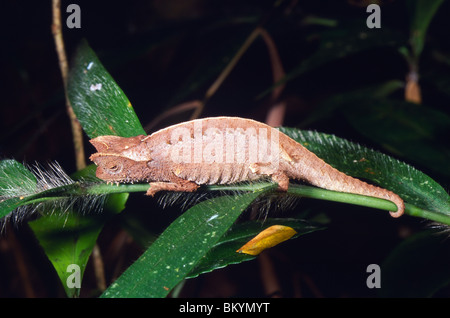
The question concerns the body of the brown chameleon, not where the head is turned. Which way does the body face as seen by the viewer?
to the viewer's left
